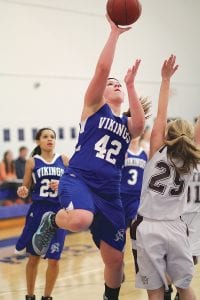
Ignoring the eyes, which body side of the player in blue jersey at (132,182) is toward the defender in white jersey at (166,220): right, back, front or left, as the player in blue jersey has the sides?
front

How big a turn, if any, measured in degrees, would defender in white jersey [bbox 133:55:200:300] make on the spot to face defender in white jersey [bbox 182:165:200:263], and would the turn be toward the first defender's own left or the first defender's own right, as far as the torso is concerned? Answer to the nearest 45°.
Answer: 0° — they already face them

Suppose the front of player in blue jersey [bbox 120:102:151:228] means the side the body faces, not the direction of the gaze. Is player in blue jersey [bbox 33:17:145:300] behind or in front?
in front

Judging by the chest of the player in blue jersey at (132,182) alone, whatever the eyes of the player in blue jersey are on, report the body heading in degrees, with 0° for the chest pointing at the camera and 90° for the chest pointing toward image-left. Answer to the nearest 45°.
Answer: approximately 0°

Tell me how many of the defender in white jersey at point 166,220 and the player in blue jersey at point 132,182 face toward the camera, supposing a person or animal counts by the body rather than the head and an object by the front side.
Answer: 1

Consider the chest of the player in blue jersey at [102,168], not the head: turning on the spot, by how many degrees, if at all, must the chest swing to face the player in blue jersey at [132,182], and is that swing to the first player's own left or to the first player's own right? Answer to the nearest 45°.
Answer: approximately 135° to the first player's own left

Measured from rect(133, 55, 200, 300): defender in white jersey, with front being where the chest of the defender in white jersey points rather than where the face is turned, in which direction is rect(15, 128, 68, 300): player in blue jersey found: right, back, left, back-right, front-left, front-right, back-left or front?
front-left

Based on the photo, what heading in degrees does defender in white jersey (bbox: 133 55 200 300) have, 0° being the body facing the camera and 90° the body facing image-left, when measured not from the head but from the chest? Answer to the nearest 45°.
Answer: approximately 180°

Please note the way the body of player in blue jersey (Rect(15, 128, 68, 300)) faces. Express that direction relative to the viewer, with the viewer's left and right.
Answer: facing the viewer and to the right of the viewer
